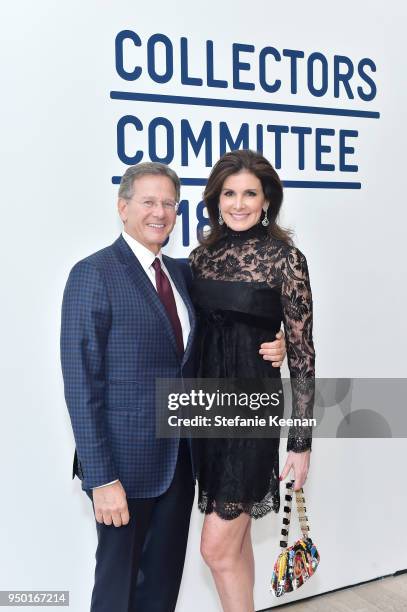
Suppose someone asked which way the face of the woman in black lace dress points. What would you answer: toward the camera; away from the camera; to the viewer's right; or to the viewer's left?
toward the camera

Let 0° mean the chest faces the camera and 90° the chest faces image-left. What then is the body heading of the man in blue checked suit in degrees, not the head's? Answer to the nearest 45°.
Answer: approximately 315°
